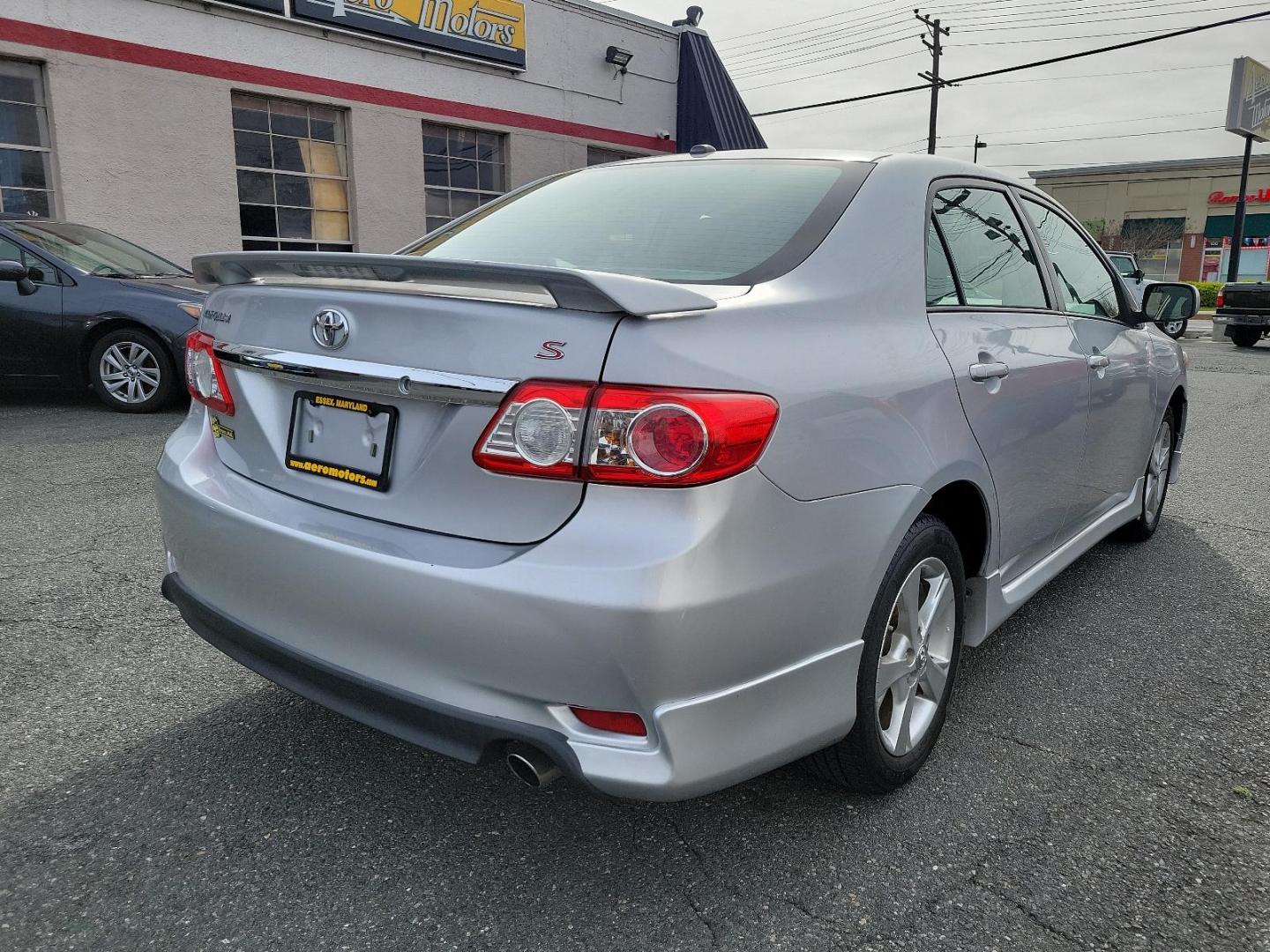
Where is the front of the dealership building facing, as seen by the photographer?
facing the viewer and to the right of the viewer

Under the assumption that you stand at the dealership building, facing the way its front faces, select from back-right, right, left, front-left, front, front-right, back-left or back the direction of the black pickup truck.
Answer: front-left

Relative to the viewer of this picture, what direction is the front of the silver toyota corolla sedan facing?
facing away from the viewer and to the right of the viewer

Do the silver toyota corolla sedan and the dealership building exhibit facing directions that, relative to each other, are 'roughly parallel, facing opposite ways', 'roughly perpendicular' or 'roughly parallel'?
roughly perpendicular

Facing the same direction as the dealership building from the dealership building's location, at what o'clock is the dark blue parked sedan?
The dark blue parked sedan is roughly at 2 o'clock from the dealership building.

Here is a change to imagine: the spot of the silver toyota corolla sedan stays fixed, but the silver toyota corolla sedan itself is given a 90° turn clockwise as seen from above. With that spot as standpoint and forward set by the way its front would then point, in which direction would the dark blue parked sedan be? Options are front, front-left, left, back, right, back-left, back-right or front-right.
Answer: back

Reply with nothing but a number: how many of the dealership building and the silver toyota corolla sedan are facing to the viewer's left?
0

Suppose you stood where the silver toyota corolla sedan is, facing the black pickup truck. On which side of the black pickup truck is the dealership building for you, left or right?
left

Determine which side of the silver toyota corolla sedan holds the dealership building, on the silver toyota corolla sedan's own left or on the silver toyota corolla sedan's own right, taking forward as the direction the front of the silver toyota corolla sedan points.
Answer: on the silver toyota corolla sedan's own left
